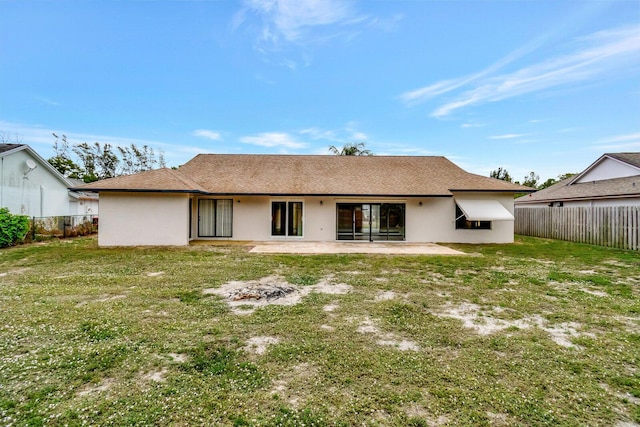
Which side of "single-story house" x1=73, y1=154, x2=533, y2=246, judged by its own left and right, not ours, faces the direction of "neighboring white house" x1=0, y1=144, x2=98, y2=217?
left

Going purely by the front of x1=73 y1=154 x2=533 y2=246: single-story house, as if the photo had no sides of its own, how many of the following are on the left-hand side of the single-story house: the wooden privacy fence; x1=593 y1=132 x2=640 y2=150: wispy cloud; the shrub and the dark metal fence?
2

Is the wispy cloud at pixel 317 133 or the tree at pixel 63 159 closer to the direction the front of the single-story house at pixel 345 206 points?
the wispy cloud

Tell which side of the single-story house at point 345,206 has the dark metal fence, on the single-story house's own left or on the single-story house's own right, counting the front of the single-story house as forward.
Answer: on the single-story house's own left

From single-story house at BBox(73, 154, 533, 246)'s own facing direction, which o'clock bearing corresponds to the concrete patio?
The concrete patio is roughly at 6 o'clock from the single-story house.

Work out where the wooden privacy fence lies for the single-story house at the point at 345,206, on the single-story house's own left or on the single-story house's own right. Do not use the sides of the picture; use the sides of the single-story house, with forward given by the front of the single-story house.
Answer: on the single-story house's own right

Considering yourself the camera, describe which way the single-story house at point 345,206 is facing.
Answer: facing away from the viewer

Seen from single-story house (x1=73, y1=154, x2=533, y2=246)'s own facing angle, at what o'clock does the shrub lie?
The shrub is roughly at 9 o'clock from the single-story house.

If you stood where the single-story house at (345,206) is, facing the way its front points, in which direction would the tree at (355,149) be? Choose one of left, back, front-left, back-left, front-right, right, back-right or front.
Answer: front

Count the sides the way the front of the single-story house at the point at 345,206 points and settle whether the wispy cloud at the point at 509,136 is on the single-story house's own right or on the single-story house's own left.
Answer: on the single-story house's own right

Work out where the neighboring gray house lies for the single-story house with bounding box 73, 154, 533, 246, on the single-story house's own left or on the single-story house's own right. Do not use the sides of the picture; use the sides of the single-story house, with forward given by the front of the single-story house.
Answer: on the single-story house's own right

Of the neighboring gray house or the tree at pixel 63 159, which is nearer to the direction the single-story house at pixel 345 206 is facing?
the tree

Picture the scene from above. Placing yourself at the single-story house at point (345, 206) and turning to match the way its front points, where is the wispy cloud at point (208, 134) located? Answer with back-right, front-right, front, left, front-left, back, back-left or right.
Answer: front-left
